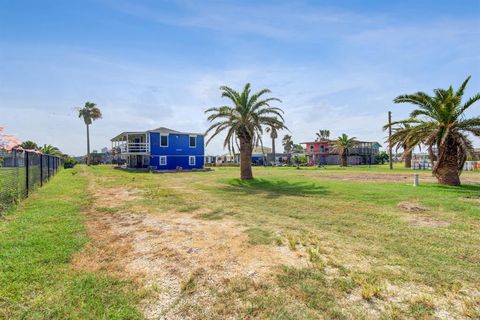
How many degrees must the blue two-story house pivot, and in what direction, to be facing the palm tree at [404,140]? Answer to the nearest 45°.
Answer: approximately 135° to its left

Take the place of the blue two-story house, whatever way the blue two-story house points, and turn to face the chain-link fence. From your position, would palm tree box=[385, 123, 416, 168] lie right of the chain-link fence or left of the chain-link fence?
left

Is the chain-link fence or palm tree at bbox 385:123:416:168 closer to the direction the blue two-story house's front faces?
the chain-link fence

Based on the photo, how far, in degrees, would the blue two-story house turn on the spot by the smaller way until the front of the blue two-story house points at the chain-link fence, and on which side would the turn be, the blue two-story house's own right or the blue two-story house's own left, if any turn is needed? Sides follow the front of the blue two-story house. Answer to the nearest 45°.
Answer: approximately 90° to the blue two-story house's own left

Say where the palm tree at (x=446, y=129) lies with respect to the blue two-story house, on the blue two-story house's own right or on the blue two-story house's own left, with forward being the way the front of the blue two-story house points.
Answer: on the blue two-story house's own left

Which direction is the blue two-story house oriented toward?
to the viewer's left

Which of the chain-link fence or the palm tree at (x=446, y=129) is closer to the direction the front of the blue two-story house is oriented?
the chain-link fence
